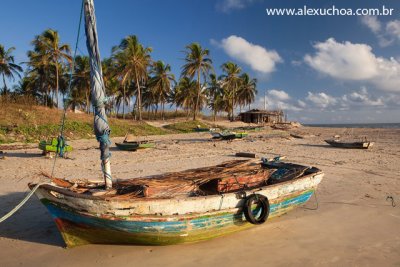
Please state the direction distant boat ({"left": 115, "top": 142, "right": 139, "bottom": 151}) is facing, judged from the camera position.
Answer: facing to the left of the viewer

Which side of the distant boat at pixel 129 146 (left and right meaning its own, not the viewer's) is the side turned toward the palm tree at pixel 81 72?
right

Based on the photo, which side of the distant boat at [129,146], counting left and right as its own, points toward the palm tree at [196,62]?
right

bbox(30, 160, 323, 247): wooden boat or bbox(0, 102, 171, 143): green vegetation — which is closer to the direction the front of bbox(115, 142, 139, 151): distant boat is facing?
the green vegetation

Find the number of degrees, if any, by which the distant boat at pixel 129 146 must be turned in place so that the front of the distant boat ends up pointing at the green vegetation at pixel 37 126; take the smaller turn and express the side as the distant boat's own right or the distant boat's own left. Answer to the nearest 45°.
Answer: approximately 45° to the distant boat's own right

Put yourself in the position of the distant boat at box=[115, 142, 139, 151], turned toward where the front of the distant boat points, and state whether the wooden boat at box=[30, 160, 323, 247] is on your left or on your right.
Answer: on your left
